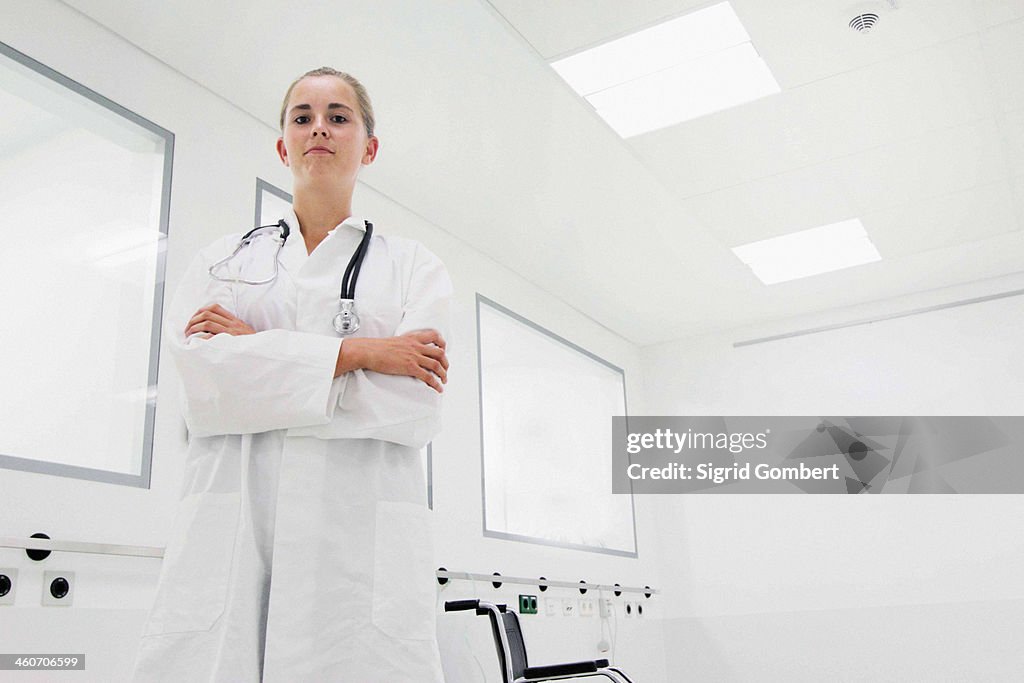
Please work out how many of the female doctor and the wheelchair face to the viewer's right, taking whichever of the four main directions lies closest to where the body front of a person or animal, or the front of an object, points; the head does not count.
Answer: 1

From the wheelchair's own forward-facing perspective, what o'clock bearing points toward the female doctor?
The female doctor is roughly at 3 o'clock from the wheelchair.

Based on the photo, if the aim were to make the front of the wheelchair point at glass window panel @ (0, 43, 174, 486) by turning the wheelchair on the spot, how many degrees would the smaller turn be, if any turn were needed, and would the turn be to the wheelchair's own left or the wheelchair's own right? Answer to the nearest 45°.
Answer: approximately 135° to the wheelchair's own right

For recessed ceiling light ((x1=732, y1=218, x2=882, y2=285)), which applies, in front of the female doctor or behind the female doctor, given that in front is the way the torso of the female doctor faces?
behind

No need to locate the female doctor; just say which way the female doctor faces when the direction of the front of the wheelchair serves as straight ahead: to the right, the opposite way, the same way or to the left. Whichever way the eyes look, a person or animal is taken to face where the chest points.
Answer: to the right

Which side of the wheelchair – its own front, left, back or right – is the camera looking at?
right
